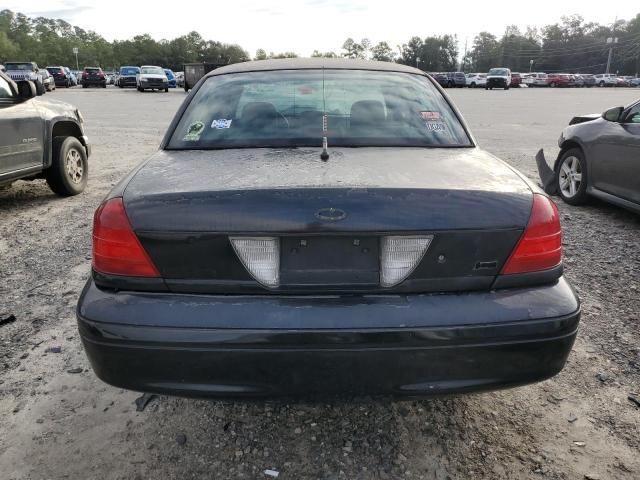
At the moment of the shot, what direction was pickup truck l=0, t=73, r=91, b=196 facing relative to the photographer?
facing away from the viewer and to the right of the viewer

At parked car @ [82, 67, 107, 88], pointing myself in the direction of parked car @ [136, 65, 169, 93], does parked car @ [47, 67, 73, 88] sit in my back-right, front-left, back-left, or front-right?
back-right

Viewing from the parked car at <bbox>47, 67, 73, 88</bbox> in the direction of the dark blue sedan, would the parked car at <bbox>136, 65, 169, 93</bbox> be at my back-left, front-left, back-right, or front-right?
front-left

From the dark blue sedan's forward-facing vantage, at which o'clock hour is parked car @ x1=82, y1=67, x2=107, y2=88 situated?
The parked car is roughly at 11 o'clock from the dark blue sedan.

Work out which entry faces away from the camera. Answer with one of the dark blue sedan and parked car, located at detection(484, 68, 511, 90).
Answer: the dark blue sedan

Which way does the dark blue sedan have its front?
away from the camera

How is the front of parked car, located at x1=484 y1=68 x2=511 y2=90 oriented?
toward the camera

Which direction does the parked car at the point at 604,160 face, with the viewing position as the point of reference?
facing away from the viewer and to the left of the viewer

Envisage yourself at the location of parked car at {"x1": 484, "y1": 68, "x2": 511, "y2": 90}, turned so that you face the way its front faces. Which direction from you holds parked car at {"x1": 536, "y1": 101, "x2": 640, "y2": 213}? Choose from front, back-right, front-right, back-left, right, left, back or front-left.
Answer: front

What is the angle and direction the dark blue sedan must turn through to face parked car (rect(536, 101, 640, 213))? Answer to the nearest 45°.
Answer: approximately 45° to its right

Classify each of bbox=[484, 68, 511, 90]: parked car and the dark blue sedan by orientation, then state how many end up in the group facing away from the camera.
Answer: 1

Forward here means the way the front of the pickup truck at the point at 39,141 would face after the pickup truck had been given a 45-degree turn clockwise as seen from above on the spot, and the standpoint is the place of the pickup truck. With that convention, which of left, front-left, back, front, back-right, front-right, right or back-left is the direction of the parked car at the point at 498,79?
front-left

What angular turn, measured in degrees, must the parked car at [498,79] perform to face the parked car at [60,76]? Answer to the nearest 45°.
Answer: approximately 90° to its right
